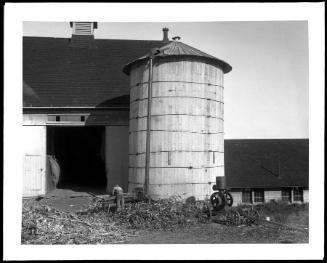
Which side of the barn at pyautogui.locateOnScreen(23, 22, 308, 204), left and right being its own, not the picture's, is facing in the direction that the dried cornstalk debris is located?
front

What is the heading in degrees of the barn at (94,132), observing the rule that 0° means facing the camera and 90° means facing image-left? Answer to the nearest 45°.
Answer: approximately 0°

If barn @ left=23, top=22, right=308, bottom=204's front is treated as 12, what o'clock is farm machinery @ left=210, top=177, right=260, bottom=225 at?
The farm machinery is roughly at 11 o'clock from the barn.

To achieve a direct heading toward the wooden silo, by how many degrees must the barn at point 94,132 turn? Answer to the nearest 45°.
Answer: approximately 45° to its left
